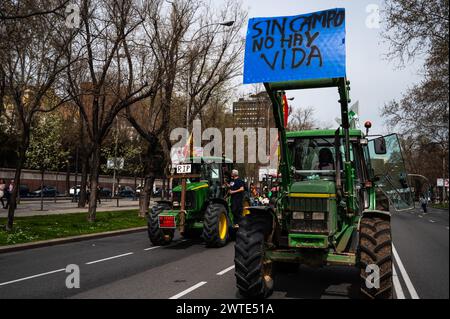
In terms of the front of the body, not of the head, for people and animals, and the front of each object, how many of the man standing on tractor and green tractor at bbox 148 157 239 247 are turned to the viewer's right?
0

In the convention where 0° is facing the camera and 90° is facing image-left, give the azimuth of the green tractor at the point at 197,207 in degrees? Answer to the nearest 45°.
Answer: approximately 45°

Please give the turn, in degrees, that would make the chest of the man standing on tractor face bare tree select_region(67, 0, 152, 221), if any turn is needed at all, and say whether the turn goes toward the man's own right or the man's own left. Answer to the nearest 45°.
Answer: approximately 90° to the man's own right

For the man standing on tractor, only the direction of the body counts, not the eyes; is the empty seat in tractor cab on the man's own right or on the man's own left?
on the man's own left

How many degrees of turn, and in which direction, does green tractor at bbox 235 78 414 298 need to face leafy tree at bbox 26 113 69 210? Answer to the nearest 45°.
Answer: approximately 135° to its right

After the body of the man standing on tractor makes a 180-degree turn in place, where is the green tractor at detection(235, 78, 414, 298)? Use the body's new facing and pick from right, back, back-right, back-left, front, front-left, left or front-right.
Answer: back-right

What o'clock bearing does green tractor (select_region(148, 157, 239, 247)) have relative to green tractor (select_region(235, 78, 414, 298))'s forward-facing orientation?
green tractor (select_region(148, 157, 239, 247)) is roughly at 5 o'clock from green tractor (select_region(235, 78, 414, 298)).

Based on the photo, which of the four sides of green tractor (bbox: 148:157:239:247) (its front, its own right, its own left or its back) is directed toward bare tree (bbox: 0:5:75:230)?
right

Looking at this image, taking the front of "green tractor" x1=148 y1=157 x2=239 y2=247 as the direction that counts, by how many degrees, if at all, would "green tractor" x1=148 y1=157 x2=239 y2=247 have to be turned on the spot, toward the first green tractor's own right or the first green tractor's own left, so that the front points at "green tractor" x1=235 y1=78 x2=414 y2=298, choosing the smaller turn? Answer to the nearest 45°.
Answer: approximately 45° to the first green tractor's own left

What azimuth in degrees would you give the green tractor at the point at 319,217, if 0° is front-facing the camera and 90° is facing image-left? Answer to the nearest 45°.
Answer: approximately 0°

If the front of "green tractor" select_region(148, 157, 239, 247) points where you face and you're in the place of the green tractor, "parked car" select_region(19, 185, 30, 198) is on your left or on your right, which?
on your right

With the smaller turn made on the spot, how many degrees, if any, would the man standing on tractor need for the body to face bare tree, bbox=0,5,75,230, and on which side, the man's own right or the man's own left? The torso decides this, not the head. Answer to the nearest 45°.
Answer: approximately 45° to the man's own right
